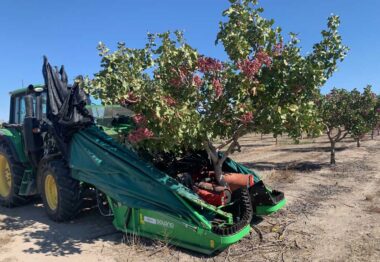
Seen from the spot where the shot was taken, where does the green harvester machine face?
facing the viewer and to the right of the viewer

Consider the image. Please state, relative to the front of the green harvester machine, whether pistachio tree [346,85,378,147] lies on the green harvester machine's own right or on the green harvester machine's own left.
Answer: on the green harvester machine's own left

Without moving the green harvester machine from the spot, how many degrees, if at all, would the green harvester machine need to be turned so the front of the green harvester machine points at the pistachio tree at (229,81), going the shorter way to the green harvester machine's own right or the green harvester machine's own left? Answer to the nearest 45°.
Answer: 0° — it already faces it
